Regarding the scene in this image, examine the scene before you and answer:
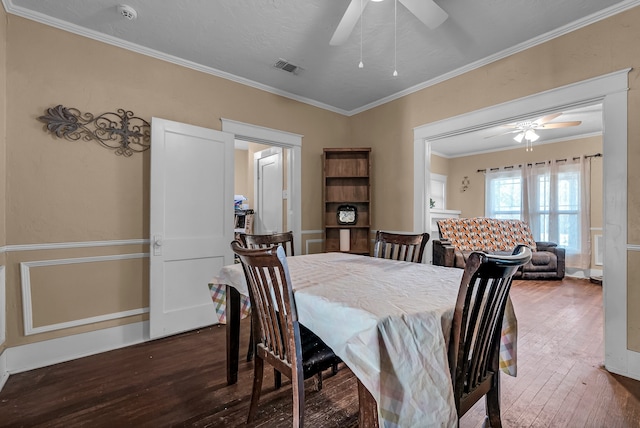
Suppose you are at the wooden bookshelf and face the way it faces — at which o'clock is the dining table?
The dining table is roughly at 12 o'clock from the wooden bookshelf.

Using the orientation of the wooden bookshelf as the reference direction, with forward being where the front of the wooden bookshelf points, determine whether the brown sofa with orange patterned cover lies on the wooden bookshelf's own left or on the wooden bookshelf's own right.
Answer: on the wooden bookshelf's own left

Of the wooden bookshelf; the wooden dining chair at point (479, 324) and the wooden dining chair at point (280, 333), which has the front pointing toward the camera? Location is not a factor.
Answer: the wooden bookshelf

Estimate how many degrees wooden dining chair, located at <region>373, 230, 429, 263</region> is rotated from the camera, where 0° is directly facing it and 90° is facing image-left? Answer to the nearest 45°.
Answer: approximately 45°

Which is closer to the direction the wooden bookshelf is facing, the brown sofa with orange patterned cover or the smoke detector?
the smoke detector

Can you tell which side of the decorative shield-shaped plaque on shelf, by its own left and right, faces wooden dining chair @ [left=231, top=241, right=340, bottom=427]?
front

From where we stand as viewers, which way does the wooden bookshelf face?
facing the viewer

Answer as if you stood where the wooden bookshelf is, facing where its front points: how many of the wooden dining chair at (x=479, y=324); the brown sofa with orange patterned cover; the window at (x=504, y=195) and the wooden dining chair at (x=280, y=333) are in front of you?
2

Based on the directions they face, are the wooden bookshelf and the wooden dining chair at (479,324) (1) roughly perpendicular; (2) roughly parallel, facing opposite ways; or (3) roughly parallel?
roughly parallel, facing opposite ways

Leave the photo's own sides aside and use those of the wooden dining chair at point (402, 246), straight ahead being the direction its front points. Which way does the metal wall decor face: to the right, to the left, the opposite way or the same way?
to the left

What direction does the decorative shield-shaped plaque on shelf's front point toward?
toward the camera

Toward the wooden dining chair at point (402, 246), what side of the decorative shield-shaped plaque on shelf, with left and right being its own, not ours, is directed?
front

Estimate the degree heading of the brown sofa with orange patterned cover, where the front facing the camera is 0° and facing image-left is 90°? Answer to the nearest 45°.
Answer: approximately 45°

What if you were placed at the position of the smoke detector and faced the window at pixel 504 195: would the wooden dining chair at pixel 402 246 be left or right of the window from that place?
right
